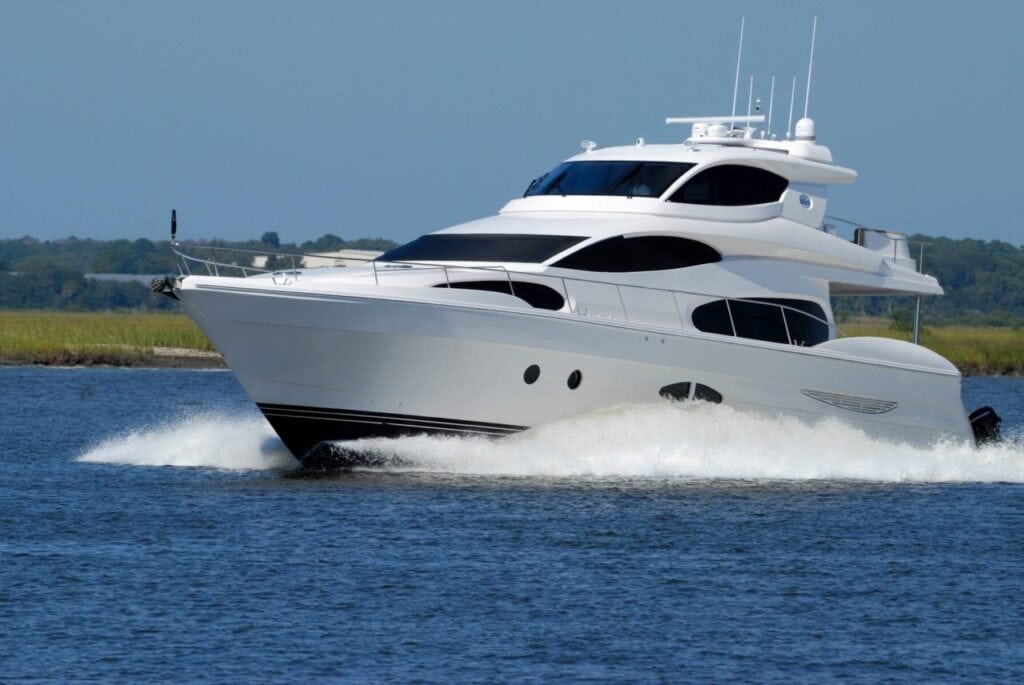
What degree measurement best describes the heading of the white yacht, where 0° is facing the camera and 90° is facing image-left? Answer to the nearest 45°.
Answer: approximately 45°
